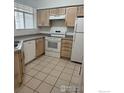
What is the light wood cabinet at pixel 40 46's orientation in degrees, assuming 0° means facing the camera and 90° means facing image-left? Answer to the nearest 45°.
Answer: approximately 315°

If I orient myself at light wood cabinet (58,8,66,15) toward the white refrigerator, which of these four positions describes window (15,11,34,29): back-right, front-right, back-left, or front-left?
back-right

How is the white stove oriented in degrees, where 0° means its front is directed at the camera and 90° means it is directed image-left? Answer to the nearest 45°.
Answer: approximately 45°
